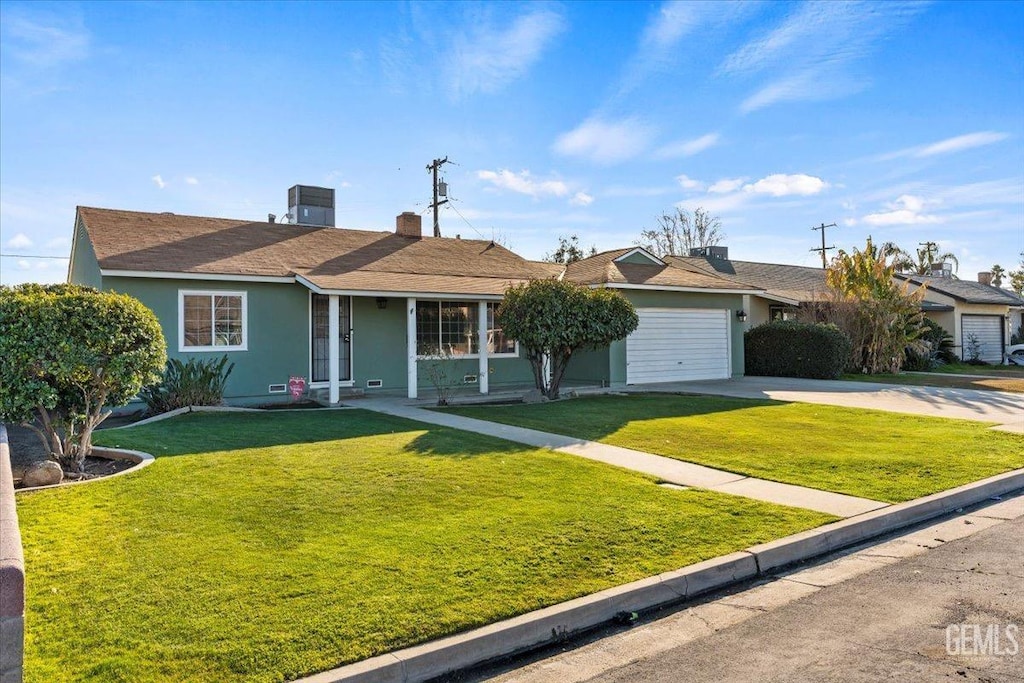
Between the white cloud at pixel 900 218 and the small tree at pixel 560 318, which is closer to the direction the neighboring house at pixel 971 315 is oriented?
the small tree

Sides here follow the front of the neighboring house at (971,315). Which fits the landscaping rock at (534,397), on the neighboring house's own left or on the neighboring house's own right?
on the neighboring house's own right

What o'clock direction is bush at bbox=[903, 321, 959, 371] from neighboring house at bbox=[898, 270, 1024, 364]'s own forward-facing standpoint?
The bush is roughly at 2 o'clock from the neighboring house.

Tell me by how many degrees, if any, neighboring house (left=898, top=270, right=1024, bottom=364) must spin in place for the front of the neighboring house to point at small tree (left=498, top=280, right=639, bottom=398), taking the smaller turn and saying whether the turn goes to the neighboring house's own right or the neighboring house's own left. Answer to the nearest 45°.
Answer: approximately 45° to the neighboring house's own right

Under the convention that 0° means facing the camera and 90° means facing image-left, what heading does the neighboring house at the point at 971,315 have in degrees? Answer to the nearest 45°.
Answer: approximately 315°

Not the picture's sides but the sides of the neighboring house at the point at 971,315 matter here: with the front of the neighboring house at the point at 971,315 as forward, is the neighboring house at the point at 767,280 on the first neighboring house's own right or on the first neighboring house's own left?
on the first neighboring house's own right

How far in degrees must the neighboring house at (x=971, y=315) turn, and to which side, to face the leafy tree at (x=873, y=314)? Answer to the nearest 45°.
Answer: approximately 45° to its right

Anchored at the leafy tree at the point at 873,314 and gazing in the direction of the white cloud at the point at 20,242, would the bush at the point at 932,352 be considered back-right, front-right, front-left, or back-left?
back-right

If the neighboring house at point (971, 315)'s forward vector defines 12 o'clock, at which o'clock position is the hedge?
The hedge is roughly at 2 o'clock from the neighboring house.
